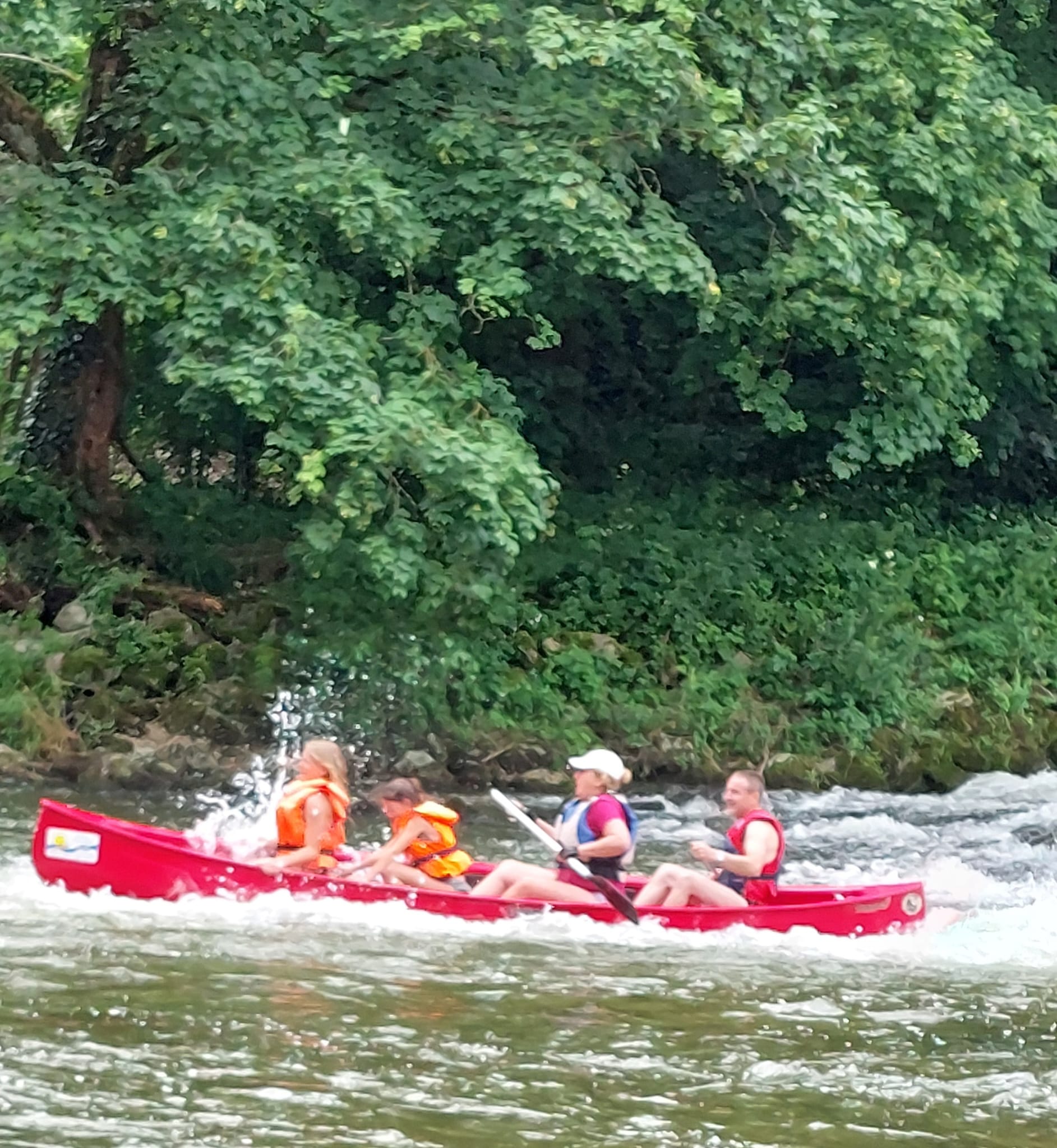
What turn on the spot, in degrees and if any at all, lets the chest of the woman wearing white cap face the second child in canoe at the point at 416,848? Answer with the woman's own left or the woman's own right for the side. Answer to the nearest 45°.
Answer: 0° — they already face them

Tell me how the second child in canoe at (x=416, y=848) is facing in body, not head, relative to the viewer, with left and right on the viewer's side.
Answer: facing to the left of the viewer

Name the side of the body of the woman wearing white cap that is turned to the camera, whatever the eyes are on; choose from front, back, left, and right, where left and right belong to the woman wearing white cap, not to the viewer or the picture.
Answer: left

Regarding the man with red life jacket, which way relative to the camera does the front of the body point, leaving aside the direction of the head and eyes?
to the viewer's left

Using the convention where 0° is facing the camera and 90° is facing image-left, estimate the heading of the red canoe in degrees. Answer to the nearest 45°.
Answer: approximately 90°

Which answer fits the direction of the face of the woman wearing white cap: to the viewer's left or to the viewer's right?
to the viewer's left

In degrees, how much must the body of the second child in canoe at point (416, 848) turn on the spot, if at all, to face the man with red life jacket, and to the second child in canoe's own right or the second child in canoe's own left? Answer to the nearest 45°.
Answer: approximately 180°

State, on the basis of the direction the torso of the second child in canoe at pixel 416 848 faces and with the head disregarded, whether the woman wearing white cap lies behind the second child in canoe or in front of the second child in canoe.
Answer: behind
